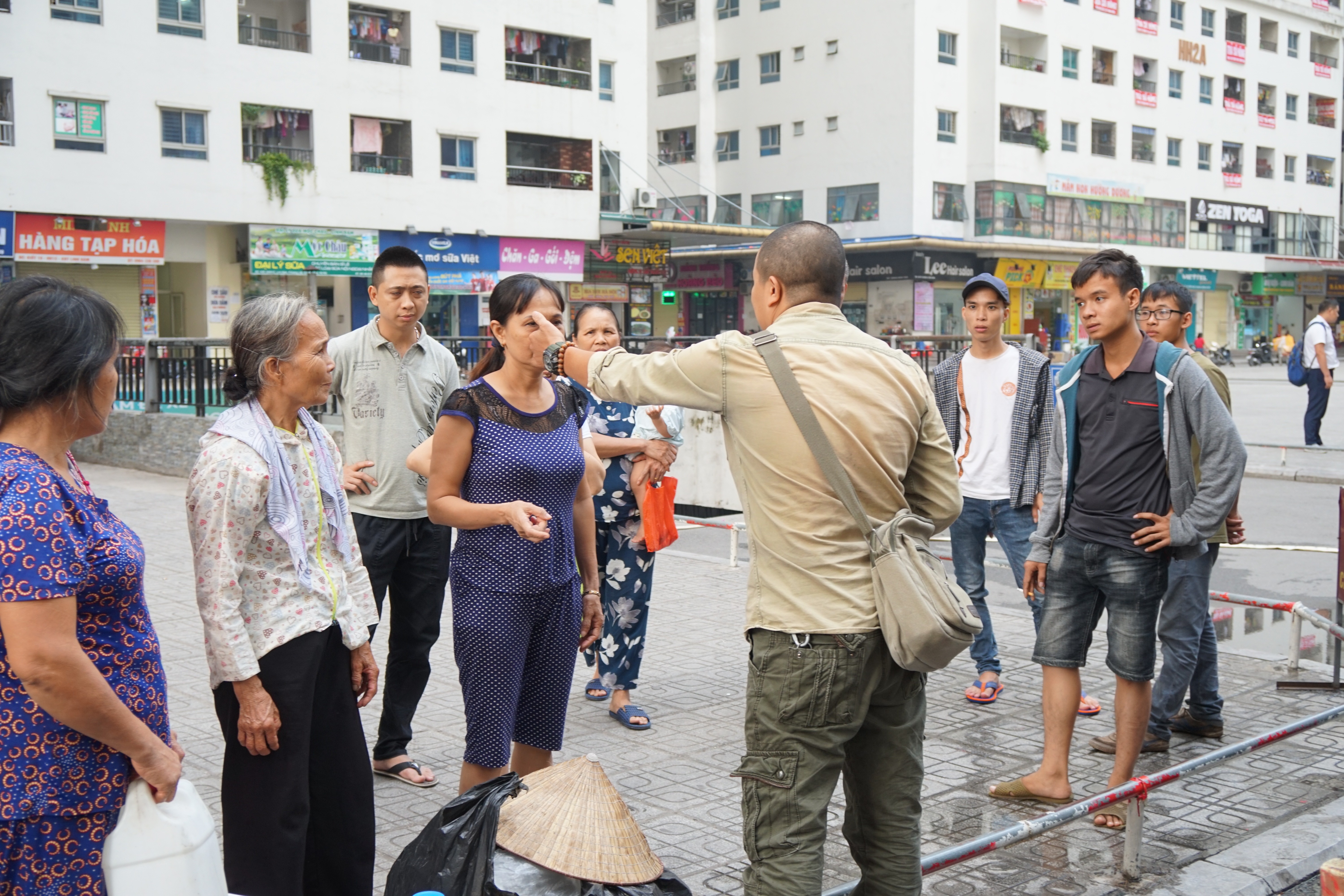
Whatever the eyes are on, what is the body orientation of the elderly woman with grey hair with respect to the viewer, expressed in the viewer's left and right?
facing the viewer and to the right of the viewer

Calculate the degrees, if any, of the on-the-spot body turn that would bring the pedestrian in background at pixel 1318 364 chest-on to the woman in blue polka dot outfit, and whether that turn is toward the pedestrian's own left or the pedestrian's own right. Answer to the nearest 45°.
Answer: approximately 90° to the pedestrian's own right

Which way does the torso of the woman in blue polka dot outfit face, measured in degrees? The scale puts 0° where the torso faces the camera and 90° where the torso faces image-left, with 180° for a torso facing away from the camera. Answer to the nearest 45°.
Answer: approximately 315°

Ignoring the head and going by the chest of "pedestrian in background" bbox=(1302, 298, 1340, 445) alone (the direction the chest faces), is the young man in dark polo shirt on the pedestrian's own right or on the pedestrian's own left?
on the pedestrian's own right

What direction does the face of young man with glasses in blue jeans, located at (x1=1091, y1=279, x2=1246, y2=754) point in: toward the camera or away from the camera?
toward the camera

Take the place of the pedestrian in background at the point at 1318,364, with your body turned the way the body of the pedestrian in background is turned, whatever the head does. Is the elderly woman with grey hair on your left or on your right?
on your right

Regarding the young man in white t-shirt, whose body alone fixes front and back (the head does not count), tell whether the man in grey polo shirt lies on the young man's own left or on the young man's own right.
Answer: on the young man's own right

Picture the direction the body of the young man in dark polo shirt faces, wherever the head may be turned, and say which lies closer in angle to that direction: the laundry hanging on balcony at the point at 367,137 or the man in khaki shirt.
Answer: the man in khaki shirt

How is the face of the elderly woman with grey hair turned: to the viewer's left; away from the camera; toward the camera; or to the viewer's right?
to the viewer's right

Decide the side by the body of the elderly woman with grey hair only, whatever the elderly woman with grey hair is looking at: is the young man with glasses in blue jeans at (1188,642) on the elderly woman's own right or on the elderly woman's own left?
on the elderly woman's own left

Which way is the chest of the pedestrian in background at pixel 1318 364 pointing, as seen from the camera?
to the viewer's right

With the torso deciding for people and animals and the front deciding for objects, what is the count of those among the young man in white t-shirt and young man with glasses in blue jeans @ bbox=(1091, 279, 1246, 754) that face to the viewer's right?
0

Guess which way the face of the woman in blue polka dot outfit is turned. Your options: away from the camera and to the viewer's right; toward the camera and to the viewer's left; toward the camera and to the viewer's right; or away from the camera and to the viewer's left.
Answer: toward the camera and to the viewer's right

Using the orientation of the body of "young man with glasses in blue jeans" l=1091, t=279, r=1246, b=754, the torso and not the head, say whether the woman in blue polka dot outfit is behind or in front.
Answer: in front

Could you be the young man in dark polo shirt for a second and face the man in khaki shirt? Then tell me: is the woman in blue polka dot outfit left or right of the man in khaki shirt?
right

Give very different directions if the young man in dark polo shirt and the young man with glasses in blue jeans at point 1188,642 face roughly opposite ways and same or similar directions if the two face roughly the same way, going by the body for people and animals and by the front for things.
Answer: same or similar directions

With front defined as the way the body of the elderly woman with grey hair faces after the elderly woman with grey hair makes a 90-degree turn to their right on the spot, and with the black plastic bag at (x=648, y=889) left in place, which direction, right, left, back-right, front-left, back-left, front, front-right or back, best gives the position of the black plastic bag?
left

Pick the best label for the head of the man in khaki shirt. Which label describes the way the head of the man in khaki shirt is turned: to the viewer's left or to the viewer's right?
to the viewer's left
